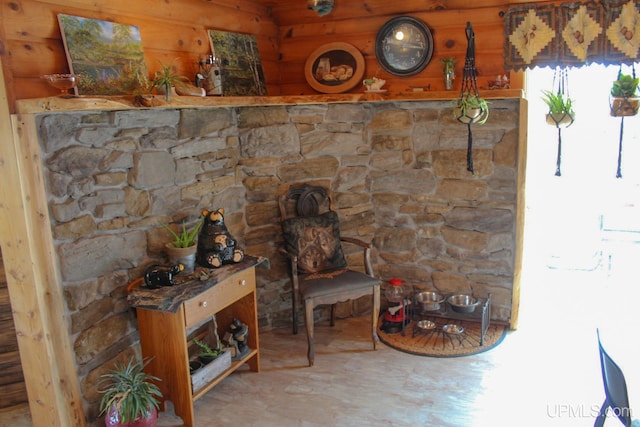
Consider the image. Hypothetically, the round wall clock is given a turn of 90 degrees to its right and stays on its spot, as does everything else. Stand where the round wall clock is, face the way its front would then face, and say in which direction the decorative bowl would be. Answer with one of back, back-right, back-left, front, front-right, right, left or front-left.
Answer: front-left

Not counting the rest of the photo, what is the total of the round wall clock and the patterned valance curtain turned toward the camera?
2

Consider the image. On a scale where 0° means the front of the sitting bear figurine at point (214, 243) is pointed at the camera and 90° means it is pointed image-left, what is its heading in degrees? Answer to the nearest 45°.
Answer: approximately 315°

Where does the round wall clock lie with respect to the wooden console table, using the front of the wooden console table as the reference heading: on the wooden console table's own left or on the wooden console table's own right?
on the wooden console table's own left

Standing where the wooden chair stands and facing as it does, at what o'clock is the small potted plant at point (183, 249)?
The small potted plant is roughly at 3 o'clock from the wooden chair.
